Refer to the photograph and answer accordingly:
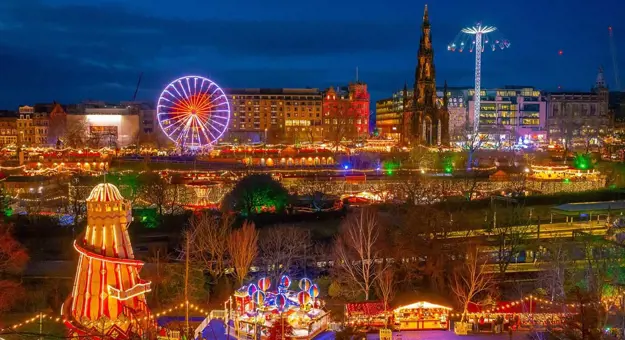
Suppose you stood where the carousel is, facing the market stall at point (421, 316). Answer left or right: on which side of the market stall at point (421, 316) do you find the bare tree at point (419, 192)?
left

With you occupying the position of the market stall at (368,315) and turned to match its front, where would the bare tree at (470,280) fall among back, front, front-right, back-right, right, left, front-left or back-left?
back-left

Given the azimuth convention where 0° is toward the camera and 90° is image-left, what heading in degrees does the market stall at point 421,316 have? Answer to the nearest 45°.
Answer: approximately 0°

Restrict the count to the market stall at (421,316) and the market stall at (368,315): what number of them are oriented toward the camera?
2

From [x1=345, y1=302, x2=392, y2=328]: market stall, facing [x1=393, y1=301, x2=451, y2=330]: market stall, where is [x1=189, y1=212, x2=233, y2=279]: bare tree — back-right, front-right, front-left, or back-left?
back-left

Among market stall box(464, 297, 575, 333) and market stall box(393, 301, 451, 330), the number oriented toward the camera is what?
2

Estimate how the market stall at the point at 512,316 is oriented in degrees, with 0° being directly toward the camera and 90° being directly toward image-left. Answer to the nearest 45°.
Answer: approximately 0°

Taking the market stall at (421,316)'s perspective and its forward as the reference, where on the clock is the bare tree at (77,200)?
The bare tree is roughly at 4 o'clock from the market stall.

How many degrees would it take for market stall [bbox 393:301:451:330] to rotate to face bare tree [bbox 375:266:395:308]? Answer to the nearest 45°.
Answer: approximately 135° to its right

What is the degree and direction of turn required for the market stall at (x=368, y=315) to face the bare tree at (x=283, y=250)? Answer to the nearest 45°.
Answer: approximately 135° to its right

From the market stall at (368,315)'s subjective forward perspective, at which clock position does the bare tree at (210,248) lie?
The bare tree is roughly at 4 o'clock from the market stall.

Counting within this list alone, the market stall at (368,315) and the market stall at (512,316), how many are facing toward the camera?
2
